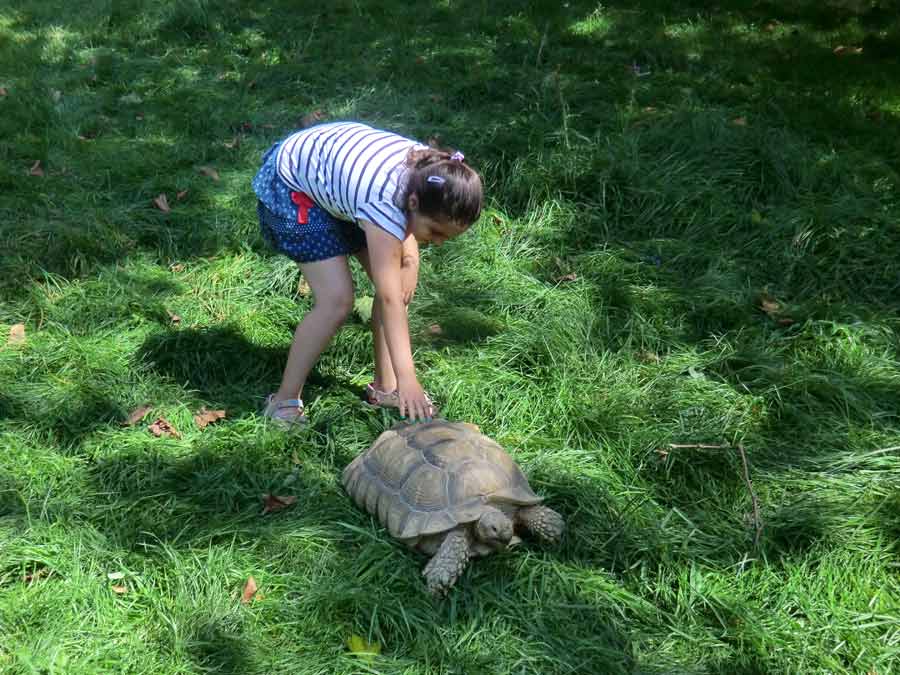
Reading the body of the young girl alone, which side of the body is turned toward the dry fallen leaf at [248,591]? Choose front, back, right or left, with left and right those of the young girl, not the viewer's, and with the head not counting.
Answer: right

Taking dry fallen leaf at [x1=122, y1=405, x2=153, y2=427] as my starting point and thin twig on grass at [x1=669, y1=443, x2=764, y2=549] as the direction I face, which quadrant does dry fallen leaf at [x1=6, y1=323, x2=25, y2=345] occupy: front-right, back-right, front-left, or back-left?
back-left

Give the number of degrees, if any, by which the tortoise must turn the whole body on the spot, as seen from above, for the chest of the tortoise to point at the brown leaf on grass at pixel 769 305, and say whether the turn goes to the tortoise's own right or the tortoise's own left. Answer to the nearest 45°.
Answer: approximately 90° to the tortoise's own left

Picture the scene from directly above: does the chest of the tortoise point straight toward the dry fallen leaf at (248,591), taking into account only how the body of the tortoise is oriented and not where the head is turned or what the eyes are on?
no

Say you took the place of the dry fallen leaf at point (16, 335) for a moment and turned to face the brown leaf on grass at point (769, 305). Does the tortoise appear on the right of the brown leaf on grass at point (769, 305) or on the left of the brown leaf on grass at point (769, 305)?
right

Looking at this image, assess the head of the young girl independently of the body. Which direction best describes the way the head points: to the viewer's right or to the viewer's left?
to the viewer's right

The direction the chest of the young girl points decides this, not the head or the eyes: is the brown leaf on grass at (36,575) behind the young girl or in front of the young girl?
behind

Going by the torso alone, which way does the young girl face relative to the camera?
to the viewer's right

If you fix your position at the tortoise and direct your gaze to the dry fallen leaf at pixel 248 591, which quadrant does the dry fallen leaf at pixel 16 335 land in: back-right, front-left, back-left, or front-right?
front-right

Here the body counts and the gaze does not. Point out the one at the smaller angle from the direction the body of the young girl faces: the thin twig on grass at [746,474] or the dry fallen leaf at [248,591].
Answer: the thin twig on grass

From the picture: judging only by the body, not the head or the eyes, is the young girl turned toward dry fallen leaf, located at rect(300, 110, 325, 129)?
no

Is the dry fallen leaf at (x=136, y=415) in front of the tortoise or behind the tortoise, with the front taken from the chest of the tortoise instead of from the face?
behind

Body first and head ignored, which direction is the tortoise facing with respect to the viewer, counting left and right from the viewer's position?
facing the viewer and to the right of the viewer

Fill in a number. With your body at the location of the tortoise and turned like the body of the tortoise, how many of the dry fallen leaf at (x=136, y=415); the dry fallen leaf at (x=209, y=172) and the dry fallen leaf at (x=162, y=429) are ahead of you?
0

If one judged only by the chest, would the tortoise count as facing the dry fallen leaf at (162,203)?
no

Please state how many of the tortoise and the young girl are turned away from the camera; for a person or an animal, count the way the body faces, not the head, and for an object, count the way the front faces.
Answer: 0

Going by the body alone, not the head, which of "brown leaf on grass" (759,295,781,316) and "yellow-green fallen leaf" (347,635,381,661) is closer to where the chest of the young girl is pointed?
the brown leaf on grass
